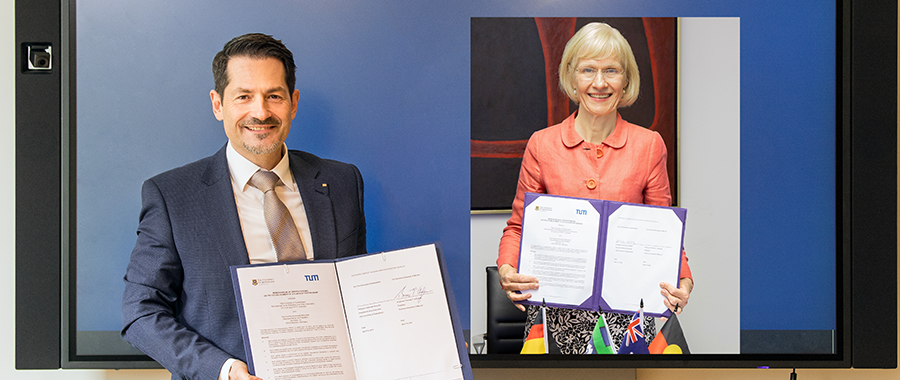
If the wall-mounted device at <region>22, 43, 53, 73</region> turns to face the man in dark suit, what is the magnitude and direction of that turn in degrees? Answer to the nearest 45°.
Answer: approximately 45° to its left

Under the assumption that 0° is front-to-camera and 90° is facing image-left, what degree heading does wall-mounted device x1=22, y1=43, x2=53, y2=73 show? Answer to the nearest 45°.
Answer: approximately 0°
